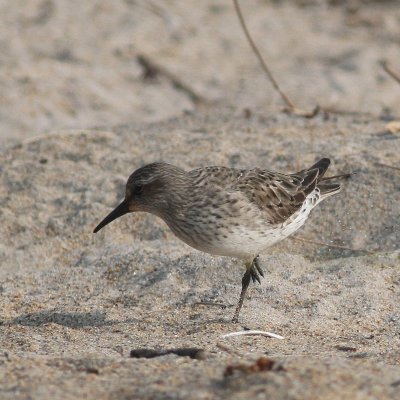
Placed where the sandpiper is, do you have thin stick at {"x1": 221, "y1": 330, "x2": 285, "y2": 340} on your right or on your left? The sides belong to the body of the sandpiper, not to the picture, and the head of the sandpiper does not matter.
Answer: on your left

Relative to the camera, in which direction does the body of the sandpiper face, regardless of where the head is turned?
to the viewer's left
